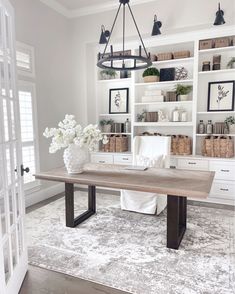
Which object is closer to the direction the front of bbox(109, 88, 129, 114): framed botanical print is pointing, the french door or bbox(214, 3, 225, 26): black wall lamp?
the french door

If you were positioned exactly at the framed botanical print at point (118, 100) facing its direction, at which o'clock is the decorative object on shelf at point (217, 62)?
The decorative object on shelf is roughly at 10 o'clock from the framed botanical print.

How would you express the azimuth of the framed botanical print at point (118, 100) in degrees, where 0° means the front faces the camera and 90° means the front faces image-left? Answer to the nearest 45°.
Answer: approximately 0°

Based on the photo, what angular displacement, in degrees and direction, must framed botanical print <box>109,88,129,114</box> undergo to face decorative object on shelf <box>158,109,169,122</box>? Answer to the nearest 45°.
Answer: approximately 45° to its left

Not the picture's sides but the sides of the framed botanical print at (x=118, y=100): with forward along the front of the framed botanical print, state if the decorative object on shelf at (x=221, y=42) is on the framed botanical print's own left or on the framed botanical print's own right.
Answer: on the framed botanical print's own left

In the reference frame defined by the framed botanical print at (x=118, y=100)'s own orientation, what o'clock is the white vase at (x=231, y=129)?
The white vase is roughly at 10 o'clock from the framed botanical print.

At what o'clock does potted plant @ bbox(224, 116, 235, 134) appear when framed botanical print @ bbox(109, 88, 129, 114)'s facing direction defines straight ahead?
The potted plant is roughly at 10 o'clock from the framed botanical print.

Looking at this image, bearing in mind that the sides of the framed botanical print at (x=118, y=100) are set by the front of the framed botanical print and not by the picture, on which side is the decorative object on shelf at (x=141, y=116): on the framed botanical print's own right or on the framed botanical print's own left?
on the framed botanical print's own left

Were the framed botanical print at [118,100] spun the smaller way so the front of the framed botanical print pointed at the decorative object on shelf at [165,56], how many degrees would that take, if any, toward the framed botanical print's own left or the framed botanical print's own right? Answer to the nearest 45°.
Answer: approximately 45° to the framed botanical print's own left

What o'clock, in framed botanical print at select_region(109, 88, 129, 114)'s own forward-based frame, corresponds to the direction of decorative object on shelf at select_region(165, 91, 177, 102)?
The decorative object on shelf is roughly at 10 o'clock from the framed botanical print.
